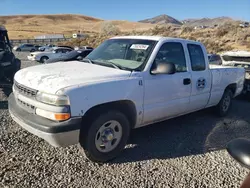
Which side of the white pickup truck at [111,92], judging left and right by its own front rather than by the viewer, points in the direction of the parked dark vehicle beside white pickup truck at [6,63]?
right

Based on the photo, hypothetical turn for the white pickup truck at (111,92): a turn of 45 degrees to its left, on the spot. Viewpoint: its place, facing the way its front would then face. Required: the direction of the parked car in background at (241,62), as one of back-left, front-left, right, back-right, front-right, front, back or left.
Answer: back-left

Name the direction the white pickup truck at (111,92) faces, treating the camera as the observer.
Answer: facing the viewer and to the left of the viewer
